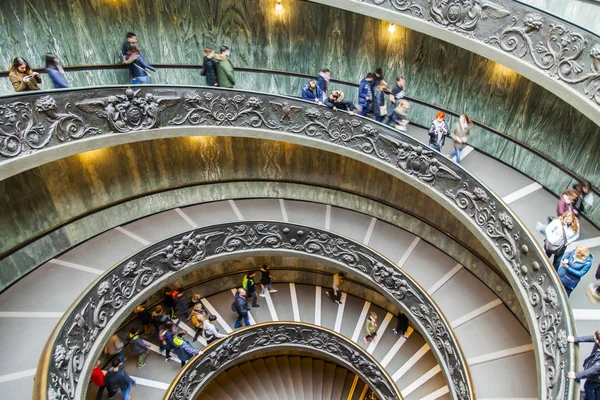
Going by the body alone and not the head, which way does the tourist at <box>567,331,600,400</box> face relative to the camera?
to the viewer's left

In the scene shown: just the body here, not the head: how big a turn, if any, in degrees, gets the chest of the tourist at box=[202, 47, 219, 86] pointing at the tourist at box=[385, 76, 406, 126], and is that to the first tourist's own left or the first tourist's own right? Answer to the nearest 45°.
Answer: approximately 45° to the first tourist's own right

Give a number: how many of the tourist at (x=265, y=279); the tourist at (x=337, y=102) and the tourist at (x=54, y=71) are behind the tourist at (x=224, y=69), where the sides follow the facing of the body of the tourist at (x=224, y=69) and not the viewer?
1

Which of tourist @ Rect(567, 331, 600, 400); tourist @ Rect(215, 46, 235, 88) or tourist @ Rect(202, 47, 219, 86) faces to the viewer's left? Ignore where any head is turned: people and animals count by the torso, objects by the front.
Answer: tourist @ Rect(567, 331, 600, 400)
